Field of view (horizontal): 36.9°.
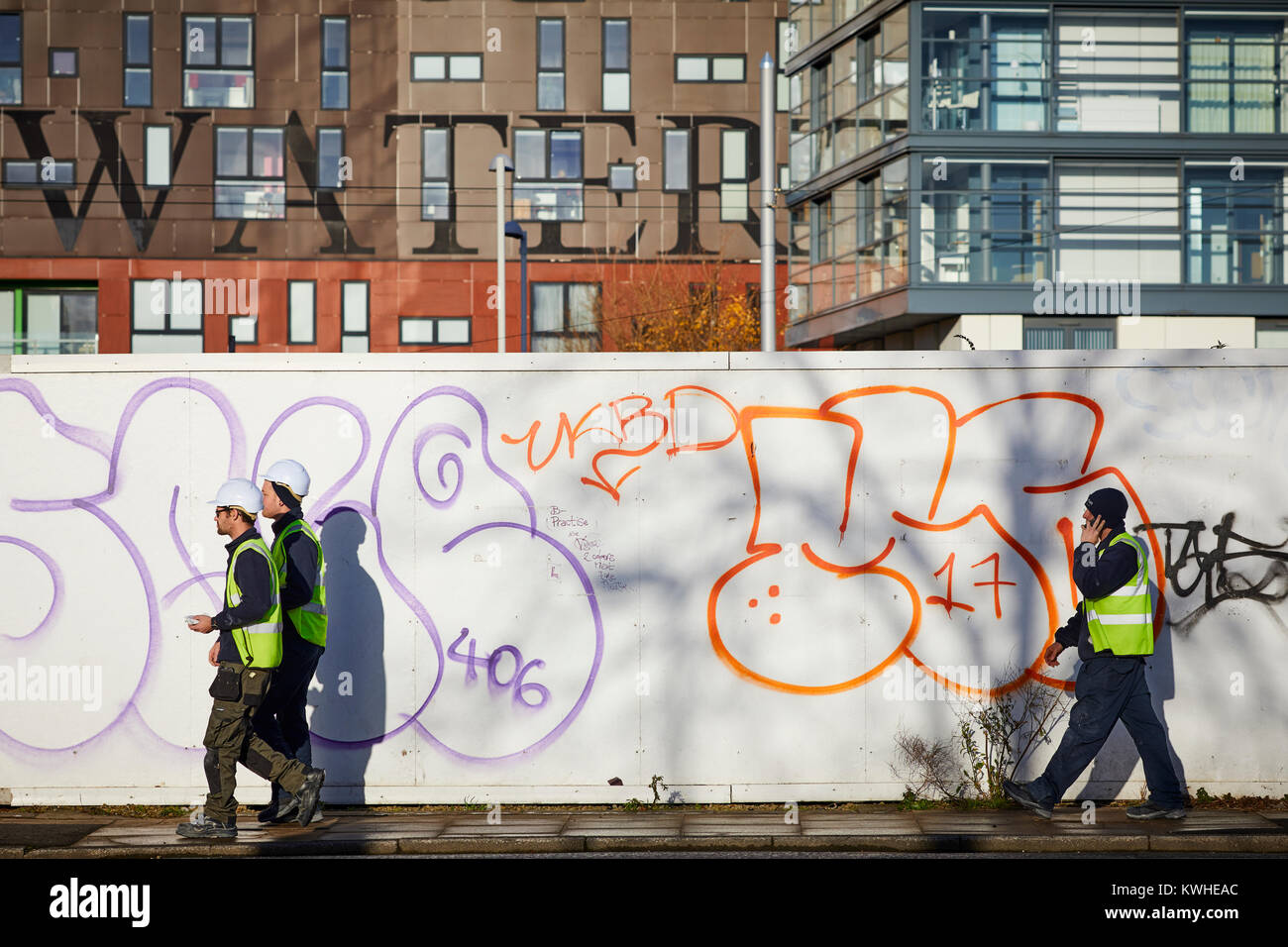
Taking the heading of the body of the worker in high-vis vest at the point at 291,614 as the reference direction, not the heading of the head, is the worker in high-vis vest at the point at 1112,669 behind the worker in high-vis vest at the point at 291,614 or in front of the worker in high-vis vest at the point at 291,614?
behind

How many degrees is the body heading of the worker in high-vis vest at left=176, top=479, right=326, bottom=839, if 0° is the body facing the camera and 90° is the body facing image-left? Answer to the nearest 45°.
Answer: approximately 90°

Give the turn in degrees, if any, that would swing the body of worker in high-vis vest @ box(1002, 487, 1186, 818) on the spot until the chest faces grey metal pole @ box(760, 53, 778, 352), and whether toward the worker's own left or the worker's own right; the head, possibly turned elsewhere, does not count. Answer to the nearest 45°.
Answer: approximately 90° to the worker's own right

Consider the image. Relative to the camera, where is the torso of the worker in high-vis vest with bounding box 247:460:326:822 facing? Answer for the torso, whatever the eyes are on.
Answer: to the viewer's left

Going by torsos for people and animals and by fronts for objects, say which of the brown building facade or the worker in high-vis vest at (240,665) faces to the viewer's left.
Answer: the worker in high-vis vest

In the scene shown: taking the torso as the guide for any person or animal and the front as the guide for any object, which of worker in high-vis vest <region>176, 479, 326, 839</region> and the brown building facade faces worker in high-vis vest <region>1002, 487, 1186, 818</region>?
the brown building facade

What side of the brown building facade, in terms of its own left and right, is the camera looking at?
front

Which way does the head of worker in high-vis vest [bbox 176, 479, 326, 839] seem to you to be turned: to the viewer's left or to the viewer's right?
to the viewer's left

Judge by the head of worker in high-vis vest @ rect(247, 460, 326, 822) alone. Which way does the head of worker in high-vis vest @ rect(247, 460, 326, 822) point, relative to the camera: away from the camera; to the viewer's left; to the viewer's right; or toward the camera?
to the viewer's left

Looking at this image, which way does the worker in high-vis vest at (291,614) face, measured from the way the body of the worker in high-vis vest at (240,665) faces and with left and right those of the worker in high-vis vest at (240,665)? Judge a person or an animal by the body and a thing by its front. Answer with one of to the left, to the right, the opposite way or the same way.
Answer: the same way

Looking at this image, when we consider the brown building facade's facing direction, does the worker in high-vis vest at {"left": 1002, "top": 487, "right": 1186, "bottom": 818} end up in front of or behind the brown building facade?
in front

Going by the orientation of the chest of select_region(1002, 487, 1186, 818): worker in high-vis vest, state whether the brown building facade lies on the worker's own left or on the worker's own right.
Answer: on the worker's own right

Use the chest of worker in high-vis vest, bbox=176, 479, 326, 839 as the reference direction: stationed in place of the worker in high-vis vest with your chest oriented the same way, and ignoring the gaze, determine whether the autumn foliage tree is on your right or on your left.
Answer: on your right

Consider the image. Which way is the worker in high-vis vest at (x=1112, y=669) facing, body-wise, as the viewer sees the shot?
to the viewer's left

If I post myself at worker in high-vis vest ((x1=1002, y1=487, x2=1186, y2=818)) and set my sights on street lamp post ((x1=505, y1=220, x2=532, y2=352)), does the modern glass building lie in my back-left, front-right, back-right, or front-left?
front-right
